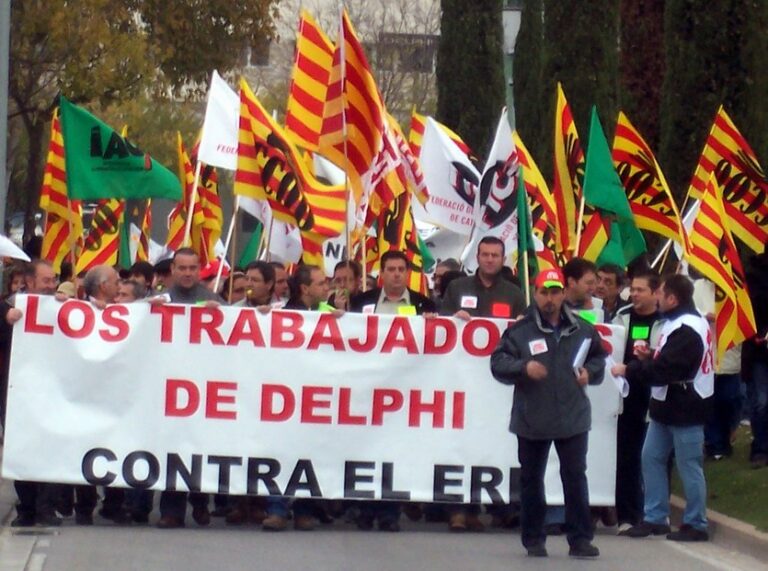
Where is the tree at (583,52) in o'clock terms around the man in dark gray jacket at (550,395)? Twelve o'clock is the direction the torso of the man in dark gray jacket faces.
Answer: The tree is roughly at 6 o'clock from the man in dark gray jacket.

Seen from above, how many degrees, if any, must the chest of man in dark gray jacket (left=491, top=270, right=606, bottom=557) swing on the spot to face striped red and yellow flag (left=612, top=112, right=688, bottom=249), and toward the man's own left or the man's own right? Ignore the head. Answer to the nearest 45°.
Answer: approximately 180°

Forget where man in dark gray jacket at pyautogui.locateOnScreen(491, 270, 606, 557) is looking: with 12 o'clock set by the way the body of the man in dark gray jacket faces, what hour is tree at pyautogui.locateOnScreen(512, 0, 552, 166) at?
The tree is roughly at 6 o'clock from the man in dark gray jacket.

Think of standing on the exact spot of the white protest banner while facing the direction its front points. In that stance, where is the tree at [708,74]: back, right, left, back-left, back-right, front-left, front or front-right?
back-left

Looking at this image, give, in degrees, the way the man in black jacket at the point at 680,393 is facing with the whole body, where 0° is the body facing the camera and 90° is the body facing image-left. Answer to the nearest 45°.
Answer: approximately 90°

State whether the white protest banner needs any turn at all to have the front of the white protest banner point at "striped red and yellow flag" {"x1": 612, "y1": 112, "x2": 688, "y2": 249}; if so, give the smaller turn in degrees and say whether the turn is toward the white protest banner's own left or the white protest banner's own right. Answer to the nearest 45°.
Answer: approximately 135° to the white protest banner's own left

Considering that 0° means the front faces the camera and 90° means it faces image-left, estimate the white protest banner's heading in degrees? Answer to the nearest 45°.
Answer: approximately 0°

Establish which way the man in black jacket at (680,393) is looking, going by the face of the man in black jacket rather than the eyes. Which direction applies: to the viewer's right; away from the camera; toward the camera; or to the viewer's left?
to the viewer's left
